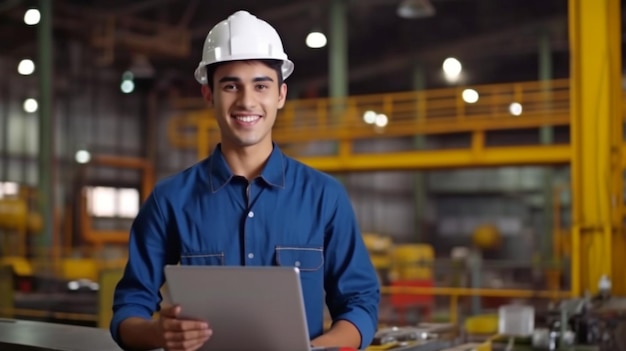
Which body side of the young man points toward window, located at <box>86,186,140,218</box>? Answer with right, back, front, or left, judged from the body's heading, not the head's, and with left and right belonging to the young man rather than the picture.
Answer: back

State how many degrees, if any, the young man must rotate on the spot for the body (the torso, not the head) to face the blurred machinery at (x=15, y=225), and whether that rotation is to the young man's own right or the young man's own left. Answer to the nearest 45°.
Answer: approximately 180°

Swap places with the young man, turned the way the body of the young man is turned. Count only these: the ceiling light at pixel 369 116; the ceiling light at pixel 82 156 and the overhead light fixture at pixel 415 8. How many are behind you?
3

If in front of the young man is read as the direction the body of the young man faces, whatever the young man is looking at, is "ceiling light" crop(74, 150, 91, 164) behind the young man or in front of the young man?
behind

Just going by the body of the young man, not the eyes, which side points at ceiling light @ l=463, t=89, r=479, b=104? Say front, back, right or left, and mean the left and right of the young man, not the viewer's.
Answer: back

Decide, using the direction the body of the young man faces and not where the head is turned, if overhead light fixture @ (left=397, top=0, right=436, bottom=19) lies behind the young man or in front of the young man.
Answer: behind

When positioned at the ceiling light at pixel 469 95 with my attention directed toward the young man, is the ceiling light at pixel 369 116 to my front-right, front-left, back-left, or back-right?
back-right

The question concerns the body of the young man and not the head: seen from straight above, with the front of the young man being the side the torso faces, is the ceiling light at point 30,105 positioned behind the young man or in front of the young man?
behind

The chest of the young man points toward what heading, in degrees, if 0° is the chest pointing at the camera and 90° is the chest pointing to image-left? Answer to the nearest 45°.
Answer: approximately 0°

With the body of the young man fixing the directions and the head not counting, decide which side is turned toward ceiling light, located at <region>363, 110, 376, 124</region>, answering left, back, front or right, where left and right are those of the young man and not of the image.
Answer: back

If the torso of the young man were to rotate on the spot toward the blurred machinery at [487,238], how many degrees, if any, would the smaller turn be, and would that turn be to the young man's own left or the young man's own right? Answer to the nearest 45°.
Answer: approximately 180°
